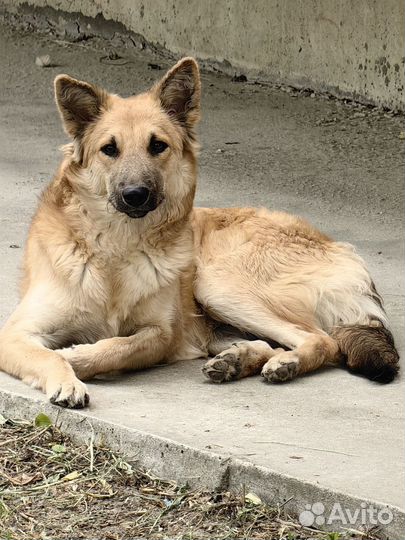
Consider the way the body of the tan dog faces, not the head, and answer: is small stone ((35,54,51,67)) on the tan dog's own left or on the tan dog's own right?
on the tan dog's own right

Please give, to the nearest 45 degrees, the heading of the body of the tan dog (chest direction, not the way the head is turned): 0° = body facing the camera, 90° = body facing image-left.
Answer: approximately 45°
